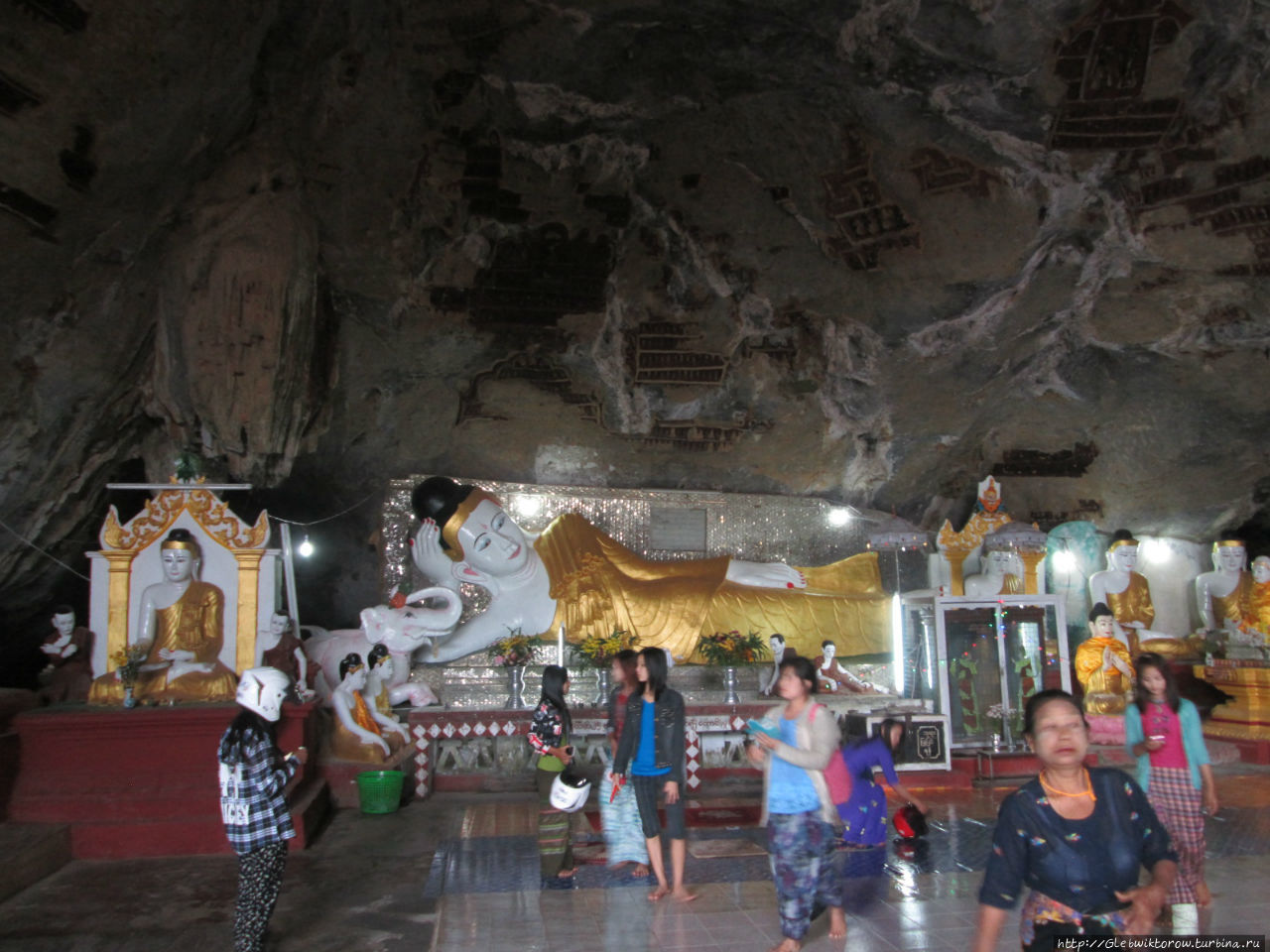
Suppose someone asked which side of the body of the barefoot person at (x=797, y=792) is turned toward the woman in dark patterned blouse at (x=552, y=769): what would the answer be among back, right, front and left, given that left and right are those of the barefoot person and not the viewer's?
right

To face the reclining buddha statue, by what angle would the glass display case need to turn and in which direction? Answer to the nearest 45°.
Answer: approximately 90° to its right

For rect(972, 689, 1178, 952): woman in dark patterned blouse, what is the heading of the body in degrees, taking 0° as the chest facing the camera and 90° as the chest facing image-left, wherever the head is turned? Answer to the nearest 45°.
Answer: approximately 0°

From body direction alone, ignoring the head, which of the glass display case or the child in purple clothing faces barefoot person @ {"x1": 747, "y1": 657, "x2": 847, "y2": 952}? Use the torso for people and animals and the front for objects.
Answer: the glass display case

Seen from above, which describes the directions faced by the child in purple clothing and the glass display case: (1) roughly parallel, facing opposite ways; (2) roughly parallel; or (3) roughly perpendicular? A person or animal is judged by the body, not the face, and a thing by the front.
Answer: roughly perpendicular

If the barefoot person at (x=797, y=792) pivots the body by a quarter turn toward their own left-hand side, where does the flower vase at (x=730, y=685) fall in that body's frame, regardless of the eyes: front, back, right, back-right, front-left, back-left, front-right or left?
back-left

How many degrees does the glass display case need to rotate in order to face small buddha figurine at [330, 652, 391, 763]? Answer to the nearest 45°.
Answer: approximately 45° to its right

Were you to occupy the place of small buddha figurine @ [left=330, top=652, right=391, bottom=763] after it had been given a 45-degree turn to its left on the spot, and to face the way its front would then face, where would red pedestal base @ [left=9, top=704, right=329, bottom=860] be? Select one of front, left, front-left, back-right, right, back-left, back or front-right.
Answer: back

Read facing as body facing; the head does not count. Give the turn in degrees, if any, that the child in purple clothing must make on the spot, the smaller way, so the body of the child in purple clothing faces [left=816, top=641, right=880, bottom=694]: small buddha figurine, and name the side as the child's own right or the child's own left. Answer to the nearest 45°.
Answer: approximately 90° to the child's own left

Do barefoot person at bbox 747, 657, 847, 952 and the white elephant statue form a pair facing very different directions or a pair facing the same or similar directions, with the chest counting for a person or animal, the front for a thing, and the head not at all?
very different directions
